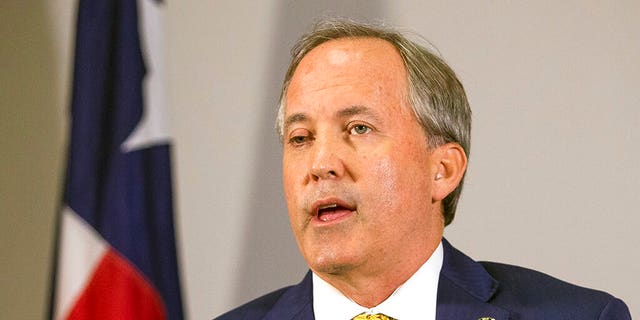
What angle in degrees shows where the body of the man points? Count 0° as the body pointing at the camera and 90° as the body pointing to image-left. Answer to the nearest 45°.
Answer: approximately 45°

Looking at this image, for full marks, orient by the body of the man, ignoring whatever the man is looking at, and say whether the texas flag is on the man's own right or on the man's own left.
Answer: on the man's own right
